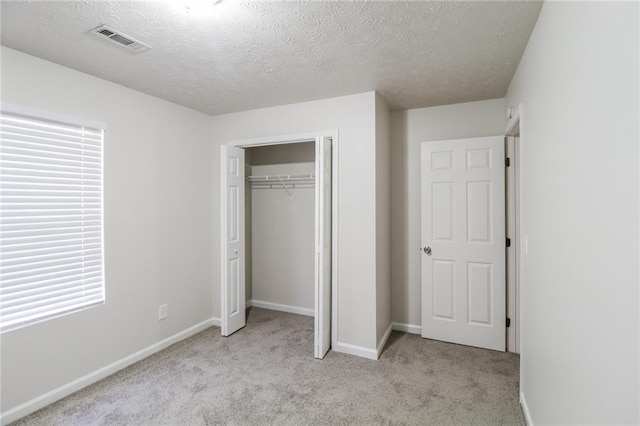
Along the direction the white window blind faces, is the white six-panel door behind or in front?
in front

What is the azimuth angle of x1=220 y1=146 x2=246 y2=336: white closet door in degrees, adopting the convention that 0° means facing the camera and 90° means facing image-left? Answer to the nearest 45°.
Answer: approximately 315°

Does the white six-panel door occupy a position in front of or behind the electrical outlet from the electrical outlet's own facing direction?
in front

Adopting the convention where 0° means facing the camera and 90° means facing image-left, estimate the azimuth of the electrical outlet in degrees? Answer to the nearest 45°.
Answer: approximately 315°

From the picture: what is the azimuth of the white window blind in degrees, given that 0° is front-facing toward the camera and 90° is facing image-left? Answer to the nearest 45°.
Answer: approximately 315°

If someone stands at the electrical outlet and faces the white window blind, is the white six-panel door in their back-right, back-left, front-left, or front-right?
back-left

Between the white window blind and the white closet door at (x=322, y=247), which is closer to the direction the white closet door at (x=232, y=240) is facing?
the white closet door

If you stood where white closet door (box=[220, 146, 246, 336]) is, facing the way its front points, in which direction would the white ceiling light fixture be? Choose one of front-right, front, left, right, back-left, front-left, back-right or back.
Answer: front-right
